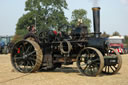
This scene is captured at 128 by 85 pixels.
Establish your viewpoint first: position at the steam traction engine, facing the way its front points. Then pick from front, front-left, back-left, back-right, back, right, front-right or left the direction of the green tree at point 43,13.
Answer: back-left

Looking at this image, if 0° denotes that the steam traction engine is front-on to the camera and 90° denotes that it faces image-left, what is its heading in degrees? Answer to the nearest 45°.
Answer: approximately 315°
